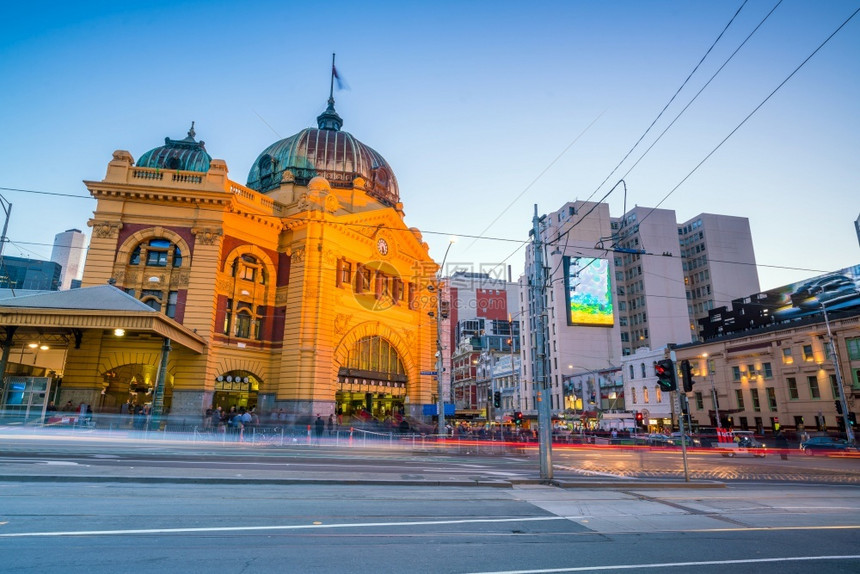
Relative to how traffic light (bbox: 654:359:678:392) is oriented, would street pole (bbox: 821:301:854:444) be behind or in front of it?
behind

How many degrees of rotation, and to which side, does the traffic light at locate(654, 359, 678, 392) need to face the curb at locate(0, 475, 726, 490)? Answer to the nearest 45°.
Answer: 0° — it already faces it

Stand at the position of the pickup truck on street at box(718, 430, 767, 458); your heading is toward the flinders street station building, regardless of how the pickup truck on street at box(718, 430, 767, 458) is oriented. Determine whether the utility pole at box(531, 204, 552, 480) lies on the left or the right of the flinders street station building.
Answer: left

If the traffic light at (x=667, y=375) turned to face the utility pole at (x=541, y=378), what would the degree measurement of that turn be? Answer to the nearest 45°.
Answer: approximately 45° to its right

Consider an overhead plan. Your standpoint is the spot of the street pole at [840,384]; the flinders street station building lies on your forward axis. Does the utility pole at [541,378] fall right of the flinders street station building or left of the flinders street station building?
left

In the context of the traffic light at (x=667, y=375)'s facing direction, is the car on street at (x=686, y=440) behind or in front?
behind

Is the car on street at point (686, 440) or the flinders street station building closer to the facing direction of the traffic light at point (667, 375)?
the flinders street station building
